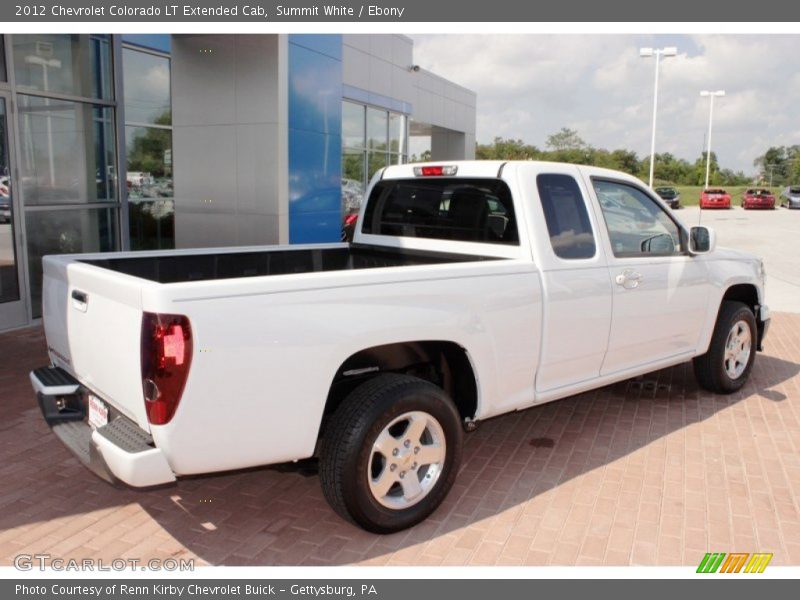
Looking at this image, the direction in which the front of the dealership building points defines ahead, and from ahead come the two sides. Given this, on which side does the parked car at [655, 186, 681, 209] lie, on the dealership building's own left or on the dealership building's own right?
on the dealership building's own left

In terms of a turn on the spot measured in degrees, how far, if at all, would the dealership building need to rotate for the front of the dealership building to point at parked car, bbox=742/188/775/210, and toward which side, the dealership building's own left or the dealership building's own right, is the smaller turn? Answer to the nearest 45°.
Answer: approximately 90° to the dealership building's own left

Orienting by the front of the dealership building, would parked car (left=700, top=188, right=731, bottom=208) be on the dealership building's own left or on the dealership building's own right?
on the dealership building's own left

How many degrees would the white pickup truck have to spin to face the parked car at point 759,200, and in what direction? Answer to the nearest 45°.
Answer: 0° — it already faces it

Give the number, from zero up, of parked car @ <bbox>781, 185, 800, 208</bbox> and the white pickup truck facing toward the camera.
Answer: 1

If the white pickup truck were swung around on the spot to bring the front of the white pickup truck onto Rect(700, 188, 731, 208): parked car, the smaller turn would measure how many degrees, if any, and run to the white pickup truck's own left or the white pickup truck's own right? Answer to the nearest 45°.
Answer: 0° — it already faces it

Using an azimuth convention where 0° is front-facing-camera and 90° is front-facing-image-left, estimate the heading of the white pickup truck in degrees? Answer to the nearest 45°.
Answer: approximately 225°

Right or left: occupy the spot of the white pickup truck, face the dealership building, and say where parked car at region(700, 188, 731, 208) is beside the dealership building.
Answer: right

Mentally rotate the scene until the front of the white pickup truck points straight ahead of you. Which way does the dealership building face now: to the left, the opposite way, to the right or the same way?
to the right
